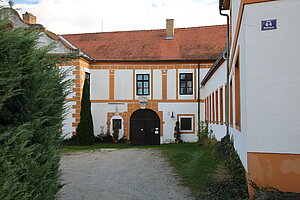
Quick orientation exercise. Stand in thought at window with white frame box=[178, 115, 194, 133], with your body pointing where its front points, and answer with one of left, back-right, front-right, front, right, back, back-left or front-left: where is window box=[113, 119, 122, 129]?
right

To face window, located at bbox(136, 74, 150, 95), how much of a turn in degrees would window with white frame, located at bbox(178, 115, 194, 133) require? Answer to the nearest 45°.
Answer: approximately 90° to its right

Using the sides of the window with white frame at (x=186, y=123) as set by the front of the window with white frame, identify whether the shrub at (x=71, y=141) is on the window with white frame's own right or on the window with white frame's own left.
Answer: on the window with white frame's own right

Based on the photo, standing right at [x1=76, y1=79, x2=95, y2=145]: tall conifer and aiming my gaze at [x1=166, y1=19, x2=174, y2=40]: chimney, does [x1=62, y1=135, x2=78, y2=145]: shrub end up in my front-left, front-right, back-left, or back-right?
back-left

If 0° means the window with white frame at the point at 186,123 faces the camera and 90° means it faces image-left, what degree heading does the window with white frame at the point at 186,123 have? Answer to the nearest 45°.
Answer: approximately 0°

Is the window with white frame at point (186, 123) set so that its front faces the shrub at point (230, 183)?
yes
